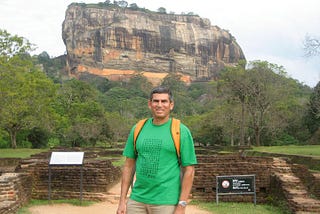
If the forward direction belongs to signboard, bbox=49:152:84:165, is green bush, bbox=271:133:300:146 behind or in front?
behind

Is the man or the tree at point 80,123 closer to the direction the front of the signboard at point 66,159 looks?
the man

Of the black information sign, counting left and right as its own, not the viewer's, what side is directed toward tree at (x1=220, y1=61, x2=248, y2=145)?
back

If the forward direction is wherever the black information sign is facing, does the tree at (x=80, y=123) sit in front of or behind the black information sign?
behind

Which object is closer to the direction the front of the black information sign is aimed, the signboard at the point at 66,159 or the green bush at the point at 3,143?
the signboard

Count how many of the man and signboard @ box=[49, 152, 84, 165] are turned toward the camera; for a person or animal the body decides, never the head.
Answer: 2

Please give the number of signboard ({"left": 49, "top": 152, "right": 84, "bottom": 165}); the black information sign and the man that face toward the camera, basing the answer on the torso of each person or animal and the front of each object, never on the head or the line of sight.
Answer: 3

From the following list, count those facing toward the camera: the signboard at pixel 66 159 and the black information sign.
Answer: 2

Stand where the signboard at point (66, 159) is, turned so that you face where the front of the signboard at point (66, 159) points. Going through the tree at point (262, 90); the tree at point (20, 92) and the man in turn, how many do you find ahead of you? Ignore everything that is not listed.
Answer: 1

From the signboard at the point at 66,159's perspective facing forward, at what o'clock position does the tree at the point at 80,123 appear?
The tree is roughly at 6 o'clock from the signboard.

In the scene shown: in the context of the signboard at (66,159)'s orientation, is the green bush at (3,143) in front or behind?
behind

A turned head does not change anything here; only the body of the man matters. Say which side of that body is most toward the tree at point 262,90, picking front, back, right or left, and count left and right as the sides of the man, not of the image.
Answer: back

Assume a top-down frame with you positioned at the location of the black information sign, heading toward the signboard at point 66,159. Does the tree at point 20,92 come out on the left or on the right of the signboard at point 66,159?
right

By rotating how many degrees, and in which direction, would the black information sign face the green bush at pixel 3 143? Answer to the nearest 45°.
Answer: approximately 135° to its right

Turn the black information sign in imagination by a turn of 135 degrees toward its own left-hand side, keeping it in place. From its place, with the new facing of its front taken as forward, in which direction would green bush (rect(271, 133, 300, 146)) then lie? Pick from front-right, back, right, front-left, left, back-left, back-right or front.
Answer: front-left
